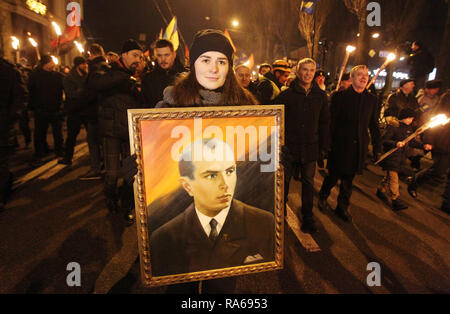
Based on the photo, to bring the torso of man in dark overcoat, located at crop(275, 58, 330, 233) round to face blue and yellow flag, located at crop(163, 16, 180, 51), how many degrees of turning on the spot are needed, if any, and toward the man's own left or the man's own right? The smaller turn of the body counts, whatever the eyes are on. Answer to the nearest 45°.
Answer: approximately 135° to the man's own right

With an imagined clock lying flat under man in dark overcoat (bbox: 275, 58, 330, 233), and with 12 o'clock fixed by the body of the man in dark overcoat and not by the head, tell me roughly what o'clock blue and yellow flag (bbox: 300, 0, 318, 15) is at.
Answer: The blue and yellow flag is roughly at 6 o'clock from the man in dark overcoat.

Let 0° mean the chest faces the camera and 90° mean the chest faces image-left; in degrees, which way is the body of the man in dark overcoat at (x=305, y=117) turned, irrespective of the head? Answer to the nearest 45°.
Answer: approximately 0°

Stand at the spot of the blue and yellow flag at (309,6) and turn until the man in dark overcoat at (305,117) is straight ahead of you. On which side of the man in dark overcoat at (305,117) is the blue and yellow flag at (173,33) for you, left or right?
right

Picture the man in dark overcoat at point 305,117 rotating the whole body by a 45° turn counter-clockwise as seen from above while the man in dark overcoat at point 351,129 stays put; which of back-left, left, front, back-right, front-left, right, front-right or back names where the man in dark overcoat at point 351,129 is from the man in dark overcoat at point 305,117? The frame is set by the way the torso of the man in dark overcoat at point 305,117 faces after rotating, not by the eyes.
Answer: left

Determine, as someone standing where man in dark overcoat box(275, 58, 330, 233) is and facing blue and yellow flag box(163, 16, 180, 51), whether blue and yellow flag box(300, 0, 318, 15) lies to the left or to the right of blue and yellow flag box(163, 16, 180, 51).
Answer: right
